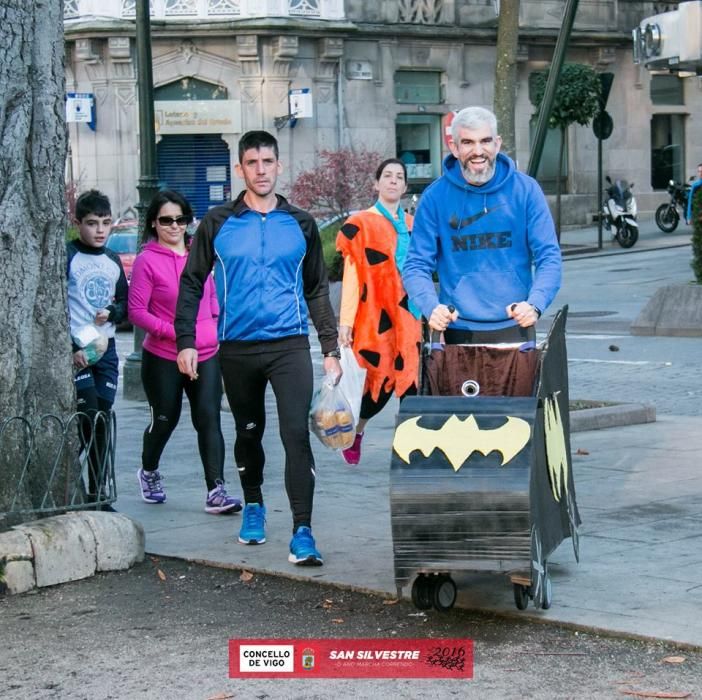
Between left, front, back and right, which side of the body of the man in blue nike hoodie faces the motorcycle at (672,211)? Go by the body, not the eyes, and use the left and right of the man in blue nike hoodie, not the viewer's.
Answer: back

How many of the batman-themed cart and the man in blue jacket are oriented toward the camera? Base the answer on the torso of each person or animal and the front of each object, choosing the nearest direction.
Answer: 2

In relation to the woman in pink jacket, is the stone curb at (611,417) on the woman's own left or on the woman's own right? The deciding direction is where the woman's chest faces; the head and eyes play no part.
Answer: on the woman's own left

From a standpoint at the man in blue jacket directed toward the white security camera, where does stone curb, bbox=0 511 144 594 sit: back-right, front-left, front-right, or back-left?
back-left

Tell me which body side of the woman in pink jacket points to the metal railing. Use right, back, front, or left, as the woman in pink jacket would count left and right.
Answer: right

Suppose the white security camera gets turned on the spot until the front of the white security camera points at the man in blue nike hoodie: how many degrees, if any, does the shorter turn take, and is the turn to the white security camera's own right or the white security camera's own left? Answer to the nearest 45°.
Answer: approximately 45° to the white security camera's own left

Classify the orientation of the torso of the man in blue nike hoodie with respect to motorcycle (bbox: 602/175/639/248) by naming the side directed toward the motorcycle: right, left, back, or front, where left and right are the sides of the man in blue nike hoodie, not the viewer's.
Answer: back

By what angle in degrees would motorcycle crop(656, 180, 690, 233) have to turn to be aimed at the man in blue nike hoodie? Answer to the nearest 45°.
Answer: approximately 45° to its left
